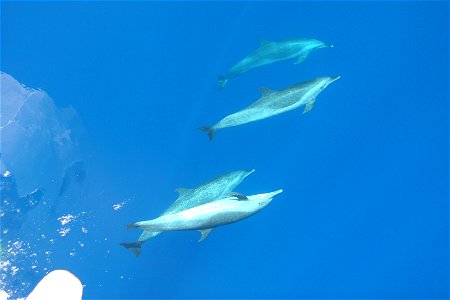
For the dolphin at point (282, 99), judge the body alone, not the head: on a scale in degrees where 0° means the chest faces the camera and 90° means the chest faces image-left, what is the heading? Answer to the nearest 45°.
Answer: approximately 270°

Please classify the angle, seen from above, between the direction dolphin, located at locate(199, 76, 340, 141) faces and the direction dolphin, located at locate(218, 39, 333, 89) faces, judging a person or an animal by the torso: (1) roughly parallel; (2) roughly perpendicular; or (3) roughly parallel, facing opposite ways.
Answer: roughly parallel

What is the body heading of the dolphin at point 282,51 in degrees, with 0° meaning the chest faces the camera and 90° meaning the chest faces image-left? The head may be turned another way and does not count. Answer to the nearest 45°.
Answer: approximately 270°

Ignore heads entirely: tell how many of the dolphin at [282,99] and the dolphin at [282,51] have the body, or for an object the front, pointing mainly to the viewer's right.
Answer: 2
